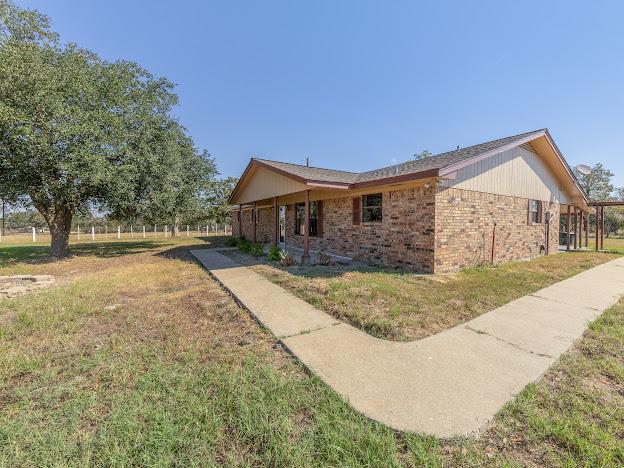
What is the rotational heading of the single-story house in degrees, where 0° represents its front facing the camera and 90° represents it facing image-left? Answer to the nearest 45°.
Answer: approximately 45°

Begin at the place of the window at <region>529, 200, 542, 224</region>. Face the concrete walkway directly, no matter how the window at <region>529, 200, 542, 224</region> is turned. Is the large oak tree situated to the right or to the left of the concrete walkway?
right

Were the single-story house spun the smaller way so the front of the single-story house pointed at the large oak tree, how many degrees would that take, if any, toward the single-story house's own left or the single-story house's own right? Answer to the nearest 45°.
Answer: approximately 45° to the single-story house's own right

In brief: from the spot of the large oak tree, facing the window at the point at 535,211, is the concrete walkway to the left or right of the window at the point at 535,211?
right
